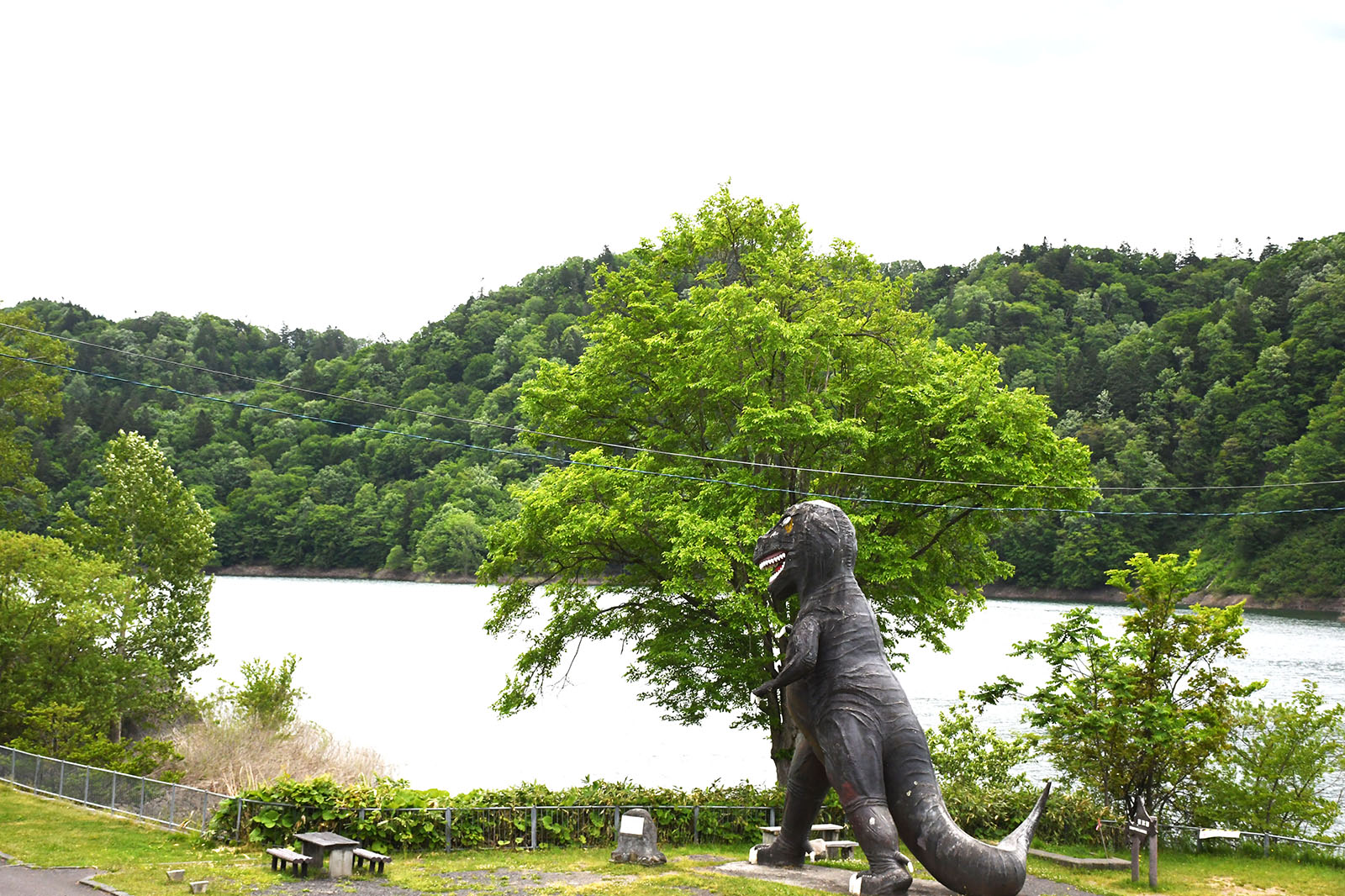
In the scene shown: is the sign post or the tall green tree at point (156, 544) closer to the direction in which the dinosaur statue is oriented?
the tall green tree

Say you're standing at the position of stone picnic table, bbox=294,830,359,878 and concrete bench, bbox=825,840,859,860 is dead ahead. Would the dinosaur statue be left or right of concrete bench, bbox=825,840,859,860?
right

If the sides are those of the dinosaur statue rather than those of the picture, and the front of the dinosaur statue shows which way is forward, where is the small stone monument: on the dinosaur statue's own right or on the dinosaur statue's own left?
on the dinosaur statue's own right

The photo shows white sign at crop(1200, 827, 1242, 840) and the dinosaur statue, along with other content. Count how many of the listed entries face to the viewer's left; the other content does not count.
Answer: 1

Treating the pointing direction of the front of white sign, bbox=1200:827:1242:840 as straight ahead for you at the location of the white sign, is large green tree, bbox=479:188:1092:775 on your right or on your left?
on your right

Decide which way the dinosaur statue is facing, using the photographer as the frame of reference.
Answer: facing to the left of the viewer

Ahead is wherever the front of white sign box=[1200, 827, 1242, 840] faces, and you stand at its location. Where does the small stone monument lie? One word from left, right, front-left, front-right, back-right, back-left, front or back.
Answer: front-right

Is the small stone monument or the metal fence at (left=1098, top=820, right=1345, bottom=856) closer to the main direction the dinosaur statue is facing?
the small stone monument

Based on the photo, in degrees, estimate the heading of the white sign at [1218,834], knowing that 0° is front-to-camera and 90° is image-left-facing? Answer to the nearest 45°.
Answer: approximately 0°

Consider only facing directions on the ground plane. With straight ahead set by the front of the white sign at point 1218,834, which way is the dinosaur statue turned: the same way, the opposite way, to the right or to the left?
to the right
